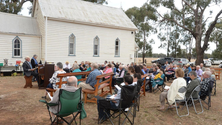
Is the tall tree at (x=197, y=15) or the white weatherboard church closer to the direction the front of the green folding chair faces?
the white weatherboard church

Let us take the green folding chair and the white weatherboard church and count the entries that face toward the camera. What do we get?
0

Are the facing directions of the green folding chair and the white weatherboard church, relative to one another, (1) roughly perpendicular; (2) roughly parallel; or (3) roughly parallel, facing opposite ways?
roughly perpendicular

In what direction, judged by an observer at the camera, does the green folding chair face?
facing away from the viewer and to the left of the viewer

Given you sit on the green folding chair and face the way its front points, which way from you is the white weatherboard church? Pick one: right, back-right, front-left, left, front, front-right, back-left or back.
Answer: front-right

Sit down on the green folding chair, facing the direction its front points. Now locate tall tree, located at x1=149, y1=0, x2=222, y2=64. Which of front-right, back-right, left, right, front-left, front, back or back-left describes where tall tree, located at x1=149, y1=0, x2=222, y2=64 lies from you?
right

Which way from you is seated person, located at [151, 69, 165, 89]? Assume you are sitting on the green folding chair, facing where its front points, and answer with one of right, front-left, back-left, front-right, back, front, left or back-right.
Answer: right
